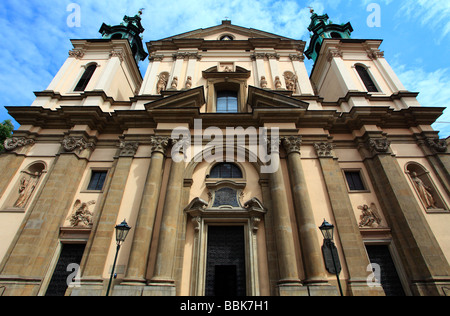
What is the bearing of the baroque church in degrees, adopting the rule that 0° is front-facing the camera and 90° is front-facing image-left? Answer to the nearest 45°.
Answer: approximately 0°
